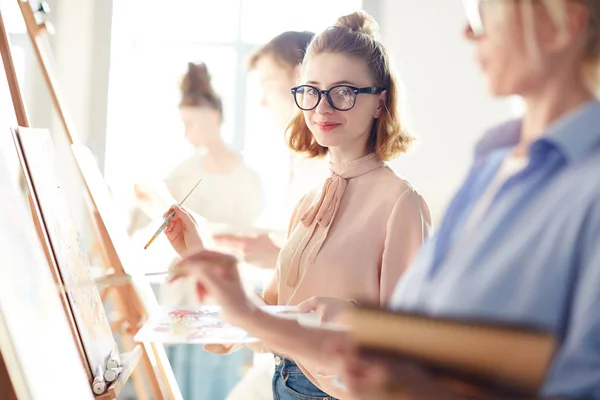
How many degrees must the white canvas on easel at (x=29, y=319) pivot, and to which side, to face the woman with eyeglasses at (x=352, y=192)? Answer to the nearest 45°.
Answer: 0° — it already faces them

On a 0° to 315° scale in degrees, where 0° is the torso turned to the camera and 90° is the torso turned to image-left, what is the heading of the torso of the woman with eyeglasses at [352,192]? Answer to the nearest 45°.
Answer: approximately 45°

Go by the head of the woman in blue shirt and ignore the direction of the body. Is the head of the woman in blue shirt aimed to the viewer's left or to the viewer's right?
to the viewer's left

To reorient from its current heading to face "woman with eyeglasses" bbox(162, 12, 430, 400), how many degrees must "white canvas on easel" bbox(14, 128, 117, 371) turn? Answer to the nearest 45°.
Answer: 0° — it already faces them

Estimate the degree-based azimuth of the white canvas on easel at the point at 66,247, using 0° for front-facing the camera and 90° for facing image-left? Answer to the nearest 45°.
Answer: approximately 315°

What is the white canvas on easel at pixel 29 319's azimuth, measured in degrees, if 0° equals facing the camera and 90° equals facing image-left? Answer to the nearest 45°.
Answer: approximately 315°
